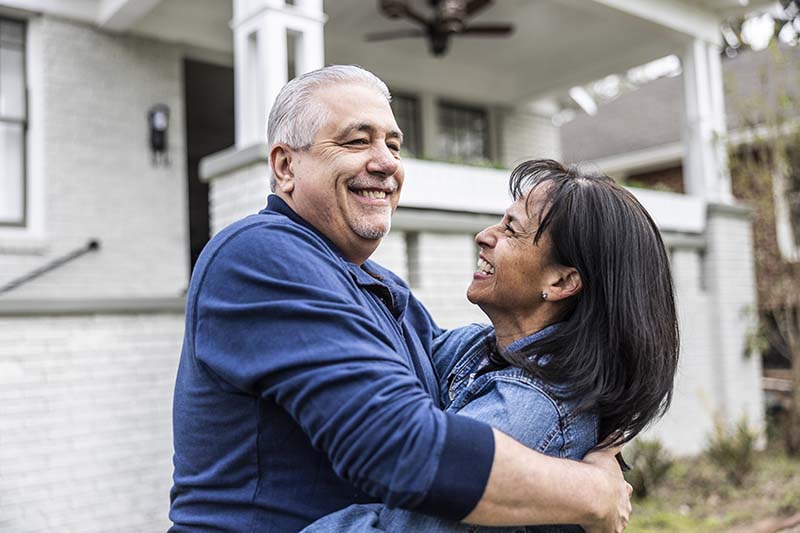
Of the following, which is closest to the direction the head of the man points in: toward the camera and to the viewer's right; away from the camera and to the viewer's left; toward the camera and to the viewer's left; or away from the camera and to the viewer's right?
toward the camera and to the viewer's right

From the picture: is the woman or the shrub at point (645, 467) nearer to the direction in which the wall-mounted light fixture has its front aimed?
the woman

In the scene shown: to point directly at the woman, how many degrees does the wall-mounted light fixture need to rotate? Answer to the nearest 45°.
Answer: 0° — it already faces them

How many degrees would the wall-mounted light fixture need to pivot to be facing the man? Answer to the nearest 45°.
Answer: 0° — it already faces them

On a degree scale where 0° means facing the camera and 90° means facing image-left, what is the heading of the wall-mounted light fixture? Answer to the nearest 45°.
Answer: approximately 0°

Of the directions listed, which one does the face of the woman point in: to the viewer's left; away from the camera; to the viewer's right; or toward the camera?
to the viewer's left

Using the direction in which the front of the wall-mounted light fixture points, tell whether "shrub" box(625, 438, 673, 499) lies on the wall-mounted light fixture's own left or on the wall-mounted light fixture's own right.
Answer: on the wall-mounted light fixture's own left

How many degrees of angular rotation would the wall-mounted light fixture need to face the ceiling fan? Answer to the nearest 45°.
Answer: approximately 90° to its left

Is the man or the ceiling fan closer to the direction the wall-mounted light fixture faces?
the man

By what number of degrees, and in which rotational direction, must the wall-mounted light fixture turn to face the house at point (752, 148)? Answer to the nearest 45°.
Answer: approximately 90° to its left

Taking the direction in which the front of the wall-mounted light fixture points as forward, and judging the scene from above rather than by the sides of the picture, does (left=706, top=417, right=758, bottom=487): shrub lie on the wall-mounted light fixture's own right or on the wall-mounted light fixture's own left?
on the wall-mounted light fixture's own left
